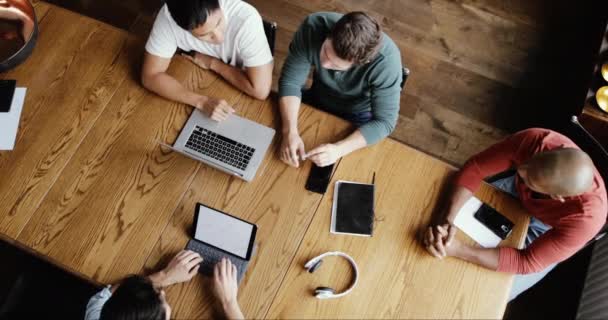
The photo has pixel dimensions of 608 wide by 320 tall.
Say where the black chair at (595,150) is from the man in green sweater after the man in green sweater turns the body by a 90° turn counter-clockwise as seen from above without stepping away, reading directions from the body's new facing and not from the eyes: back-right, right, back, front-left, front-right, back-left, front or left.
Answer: front-left

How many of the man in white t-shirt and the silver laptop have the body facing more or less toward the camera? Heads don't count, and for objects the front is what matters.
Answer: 1

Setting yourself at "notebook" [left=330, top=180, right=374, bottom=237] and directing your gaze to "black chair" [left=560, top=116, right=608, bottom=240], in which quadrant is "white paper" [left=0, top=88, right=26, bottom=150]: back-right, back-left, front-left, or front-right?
back-left

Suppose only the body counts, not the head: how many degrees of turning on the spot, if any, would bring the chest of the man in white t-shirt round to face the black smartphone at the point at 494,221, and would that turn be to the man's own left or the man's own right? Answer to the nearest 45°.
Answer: approximately 45° to the man's own left

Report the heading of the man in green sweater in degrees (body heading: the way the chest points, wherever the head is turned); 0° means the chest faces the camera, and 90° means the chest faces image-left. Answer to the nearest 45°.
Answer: approximately 45°

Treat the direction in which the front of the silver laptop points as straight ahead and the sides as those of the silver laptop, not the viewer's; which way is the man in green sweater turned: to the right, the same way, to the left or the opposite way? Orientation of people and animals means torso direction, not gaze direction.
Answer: the opposite way

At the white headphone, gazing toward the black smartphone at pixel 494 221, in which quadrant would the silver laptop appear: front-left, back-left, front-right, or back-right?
back-left

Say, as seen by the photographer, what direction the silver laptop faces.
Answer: facing away from the viewer and to the right of the viewer

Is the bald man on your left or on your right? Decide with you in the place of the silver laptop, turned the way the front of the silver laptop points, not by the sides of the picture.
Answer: on your right

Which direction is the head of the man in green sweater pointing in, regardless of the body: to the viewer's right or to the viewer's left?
to the viewer's left
